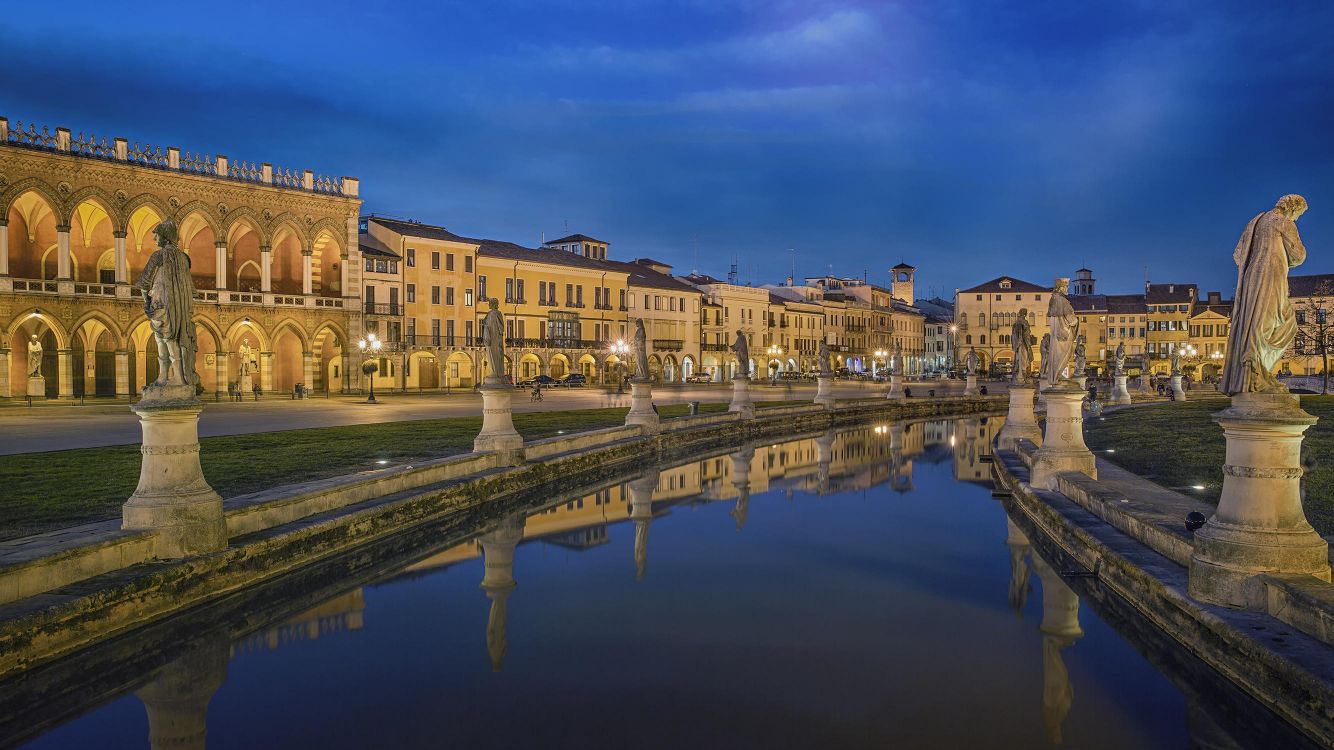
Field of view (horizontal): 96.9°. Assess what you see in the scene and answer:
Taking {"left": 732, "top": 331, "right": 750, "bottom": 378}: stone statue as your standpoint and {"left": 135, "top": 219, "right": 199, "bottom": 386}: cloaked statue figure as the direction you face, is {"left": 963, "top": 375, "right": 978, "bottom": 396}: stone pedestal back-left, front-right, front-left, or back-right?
back-left

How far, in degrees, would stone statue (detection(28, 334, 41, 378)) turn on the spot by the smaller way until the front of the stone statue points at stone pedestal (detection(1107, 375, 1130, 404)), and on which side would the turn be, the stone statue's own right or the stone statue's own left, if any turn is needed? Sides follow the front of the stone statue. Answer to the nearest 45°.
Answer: approximately 45° to the stone statue's own left
